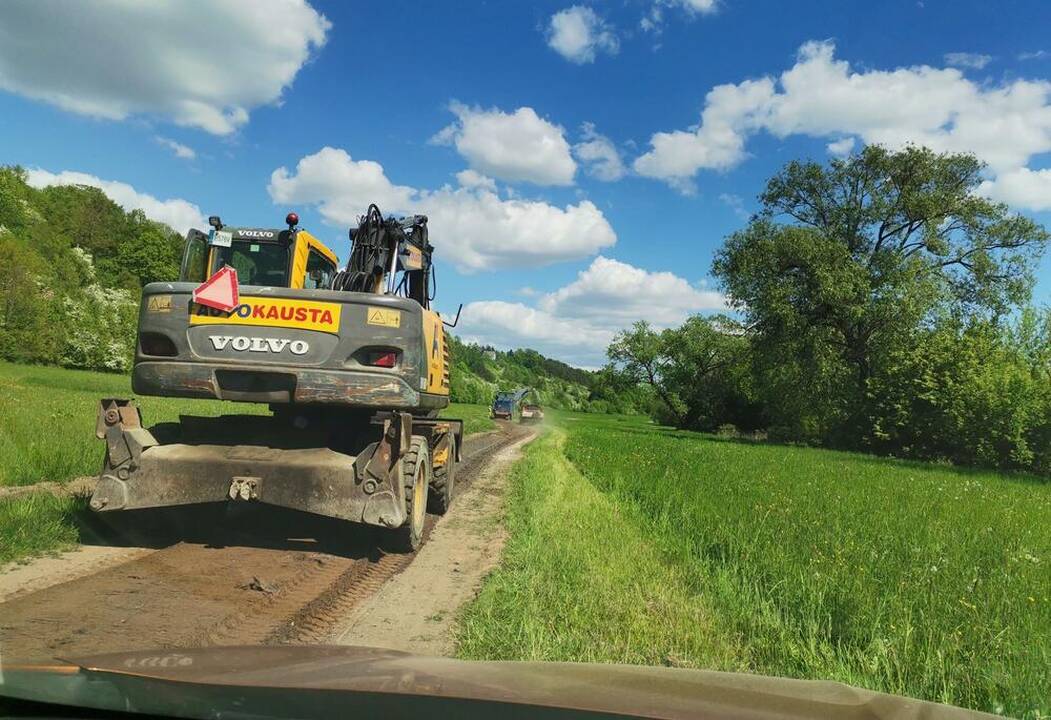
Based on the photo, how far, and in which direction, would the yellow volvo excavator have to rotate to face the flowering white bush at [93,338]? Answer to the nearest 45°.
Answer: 0° — it already faces it

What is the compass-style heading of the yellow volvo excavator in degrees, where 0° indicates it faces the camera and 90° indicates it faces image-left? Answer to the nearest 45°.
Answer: approximately 180°

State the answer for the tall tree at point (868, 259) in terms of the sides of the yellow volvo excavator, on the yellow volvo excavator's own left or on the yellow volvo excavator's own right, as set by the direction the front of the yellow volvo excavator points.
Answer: on the yellow volvo excavator's own right
